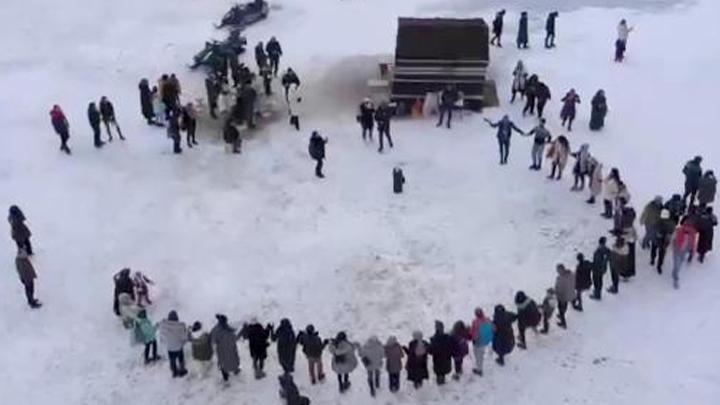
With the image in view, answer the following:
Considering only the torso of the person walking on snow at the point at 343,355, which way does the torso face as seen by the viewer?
away from the camera

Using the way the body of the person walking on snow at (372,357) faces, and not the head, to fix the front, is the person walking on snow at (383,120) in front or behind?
in front

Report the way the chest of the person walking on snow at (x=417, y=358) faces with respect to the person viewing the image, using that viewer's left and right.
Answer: facing away from the viewer

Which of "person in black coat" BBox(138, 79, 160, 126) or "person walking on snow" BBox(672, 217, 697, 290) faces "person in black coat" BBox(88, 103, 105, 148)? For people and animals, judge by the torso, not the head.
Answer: the person walking on snow

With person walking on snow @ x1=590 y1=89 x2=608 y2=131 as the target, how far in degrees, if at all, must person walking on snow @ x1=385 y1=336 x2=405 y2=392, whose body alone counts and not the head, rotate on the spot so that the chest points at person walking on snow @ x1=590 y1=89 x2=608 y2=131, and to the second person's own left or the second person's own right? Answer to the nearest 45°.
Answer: approximately 45° to the second person's own right

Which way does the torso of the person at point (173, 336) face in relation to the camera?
away from the camera

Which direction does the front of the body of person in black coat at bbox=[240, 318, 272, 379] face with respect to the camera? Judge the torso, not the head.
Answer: away from the camera

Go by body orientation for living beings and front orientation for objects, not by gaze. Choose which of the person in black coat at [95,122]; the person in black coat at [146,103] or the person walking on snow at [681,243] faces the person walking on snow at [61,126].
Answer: the person walking on snow at [681,243]

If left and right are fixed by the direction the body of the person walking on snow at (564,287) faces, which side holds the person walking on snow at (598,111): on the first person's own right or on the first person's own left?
on the first person's own right

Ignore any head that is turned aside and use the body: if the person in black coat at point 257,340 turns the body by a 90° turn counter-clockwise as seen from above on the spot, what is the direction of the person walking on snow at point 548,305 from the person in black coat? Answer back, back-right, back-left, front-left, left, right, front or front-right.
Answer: back

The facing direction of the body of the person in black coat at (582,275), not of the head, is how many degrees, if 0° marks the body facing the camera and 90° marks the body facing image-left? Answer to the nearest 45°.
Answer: approximately 135°

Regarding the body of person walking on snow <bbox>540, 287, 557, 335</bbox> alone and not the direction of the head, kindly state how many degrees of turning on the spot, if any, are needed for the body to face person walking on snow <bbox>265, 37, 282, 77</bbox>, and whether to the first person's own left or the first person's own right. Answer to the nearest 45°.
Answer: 0° — they already face them

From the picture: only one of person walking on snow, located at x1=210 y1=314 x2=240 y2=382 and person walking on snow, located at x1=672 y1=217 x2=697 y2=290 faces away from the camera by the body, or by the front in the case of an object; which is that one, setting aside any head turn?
person walking on snow, located at x1=210 y1=314 x2=240 y2=382
